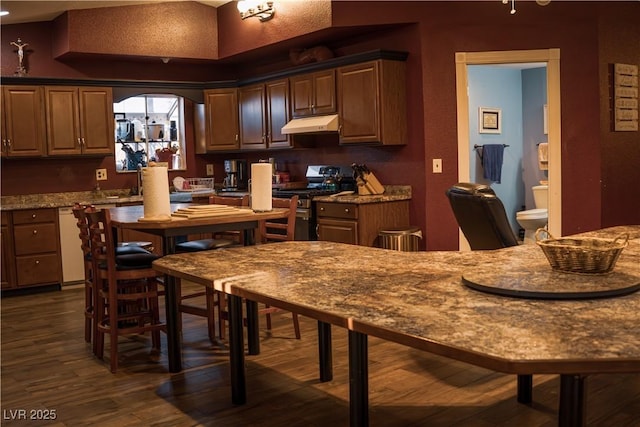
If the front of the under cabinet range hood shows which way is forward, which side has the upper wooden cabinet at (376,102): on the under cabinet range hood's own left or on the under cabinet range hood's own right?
on the under cabinet range hood's own left

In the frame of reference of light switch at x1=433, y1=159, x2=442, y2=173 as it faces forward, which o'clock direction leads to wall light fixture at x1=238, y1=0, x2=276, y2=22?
The wall light fixture is roughly at 4 o'clock from the light switch.

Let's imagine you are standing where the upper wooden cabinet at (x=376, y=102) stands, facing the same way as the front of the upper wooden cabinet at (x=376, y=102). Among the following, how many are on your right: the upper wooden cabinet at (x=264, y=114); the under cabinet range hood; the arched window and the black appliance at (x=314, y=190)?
4

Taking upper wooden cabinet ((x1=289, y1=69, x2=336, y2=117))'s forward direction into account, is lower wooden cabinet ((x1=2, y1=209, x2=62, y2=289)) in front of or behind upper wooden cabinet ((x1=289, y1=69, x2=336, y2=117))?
in front

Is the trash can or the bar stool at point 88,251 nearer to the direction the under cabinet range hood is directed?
the bar stool

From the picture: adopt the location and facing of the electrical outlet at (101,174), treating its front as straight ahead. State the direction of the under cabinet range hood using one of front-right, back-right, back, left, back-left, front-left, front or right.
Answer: front-left

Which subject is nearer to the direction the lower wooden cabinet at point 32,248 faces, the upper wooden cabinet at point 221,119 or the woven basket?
the woven basket

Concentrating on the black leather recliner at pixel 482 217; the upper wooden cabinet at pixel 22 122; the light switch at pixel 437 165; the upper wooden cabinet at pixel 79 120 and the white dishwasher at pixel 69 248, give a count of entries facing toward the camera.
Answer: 4

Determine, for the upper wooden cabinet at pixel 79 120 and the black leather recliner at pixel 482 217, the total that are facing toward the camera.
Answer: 1

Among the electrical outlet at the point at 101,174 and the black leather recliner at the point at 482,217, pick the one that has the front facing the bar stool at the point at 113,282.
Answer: the electrical outlet

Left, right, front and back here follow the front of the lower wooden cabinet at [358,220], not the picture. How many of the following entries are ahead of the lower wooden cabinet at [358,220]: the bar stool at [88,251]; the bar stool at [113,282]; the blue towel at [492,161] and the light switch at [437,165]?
2

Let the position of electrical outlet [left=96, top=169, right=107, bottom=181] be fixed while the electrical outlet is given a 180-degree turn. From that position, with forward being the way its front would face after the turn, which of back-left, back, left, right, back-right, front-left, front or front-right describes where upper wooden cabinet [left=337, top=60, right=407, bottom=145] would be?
back-right

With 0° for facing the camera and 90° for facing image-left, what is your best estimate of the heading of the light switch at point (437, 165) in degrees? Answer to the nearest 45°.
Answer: approximately 0°

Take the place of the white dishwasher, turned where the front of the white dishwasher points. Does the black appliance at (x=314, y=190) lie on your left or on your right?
on your left
